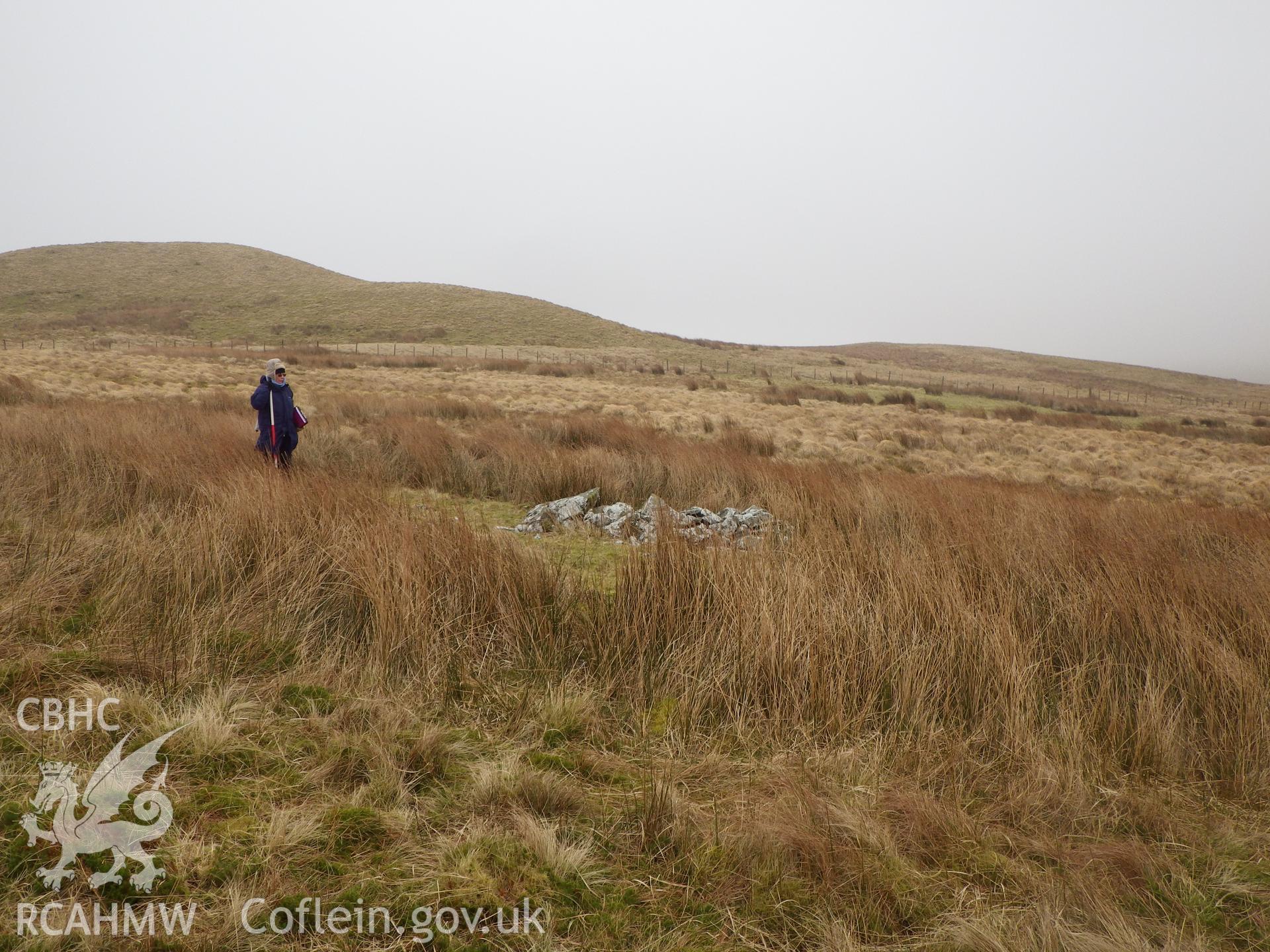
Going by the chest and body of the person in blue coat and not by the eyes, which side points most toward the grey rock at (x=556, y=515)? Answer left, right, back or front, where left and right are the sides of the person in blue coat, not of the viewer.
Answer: front

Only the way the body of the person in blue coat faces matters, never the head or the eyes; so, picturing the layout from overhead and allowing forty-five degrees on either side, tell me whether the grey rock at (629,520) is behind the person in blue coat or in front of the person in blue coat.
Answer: in front

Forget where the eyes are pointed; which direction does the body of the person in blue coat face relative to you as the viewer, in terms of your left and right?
facing the viewer and to the right of the viewer
